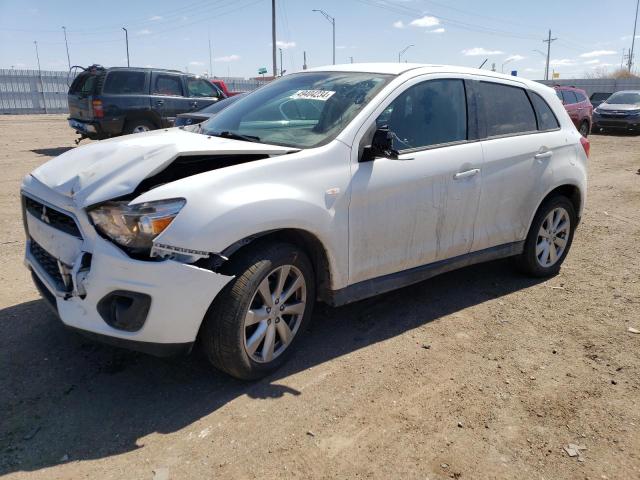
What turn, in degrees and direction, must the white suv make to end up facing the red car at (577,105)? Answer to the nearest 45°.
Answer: approximately 180°

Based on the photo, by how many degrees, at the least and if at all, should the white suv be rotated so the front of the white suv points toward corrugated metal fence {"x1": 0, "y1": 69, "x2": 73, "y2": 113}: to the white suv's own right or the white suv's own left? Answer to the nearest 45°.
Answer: approximately 90° to the white suv's own right

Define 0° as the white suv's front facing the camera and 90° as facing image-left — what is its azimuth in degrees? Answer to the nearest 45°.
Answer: approximately 45°
